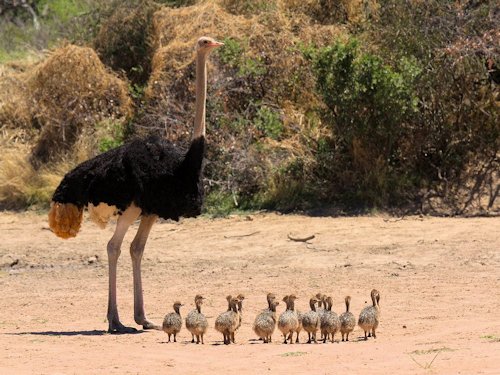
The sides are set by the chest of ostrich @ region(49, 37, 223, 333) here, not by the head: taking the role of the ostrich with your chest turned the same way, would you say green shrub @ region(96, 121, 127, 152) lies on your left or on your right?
on your left

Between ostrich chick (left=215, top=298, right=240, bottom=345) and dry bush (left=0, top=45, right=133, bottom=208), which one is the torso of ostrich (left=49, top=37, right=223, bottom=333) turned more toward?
the ostrich chick

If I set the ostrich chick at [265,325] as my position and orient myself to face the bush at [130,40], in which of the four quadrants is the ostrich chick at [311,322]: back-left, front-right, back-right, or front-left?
back-right

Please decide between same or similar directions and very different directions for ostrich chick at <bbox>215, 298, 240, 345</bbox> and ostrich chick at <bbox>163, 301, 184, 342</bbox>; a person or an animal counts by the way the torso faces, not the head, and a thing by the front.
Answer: same or similar directions

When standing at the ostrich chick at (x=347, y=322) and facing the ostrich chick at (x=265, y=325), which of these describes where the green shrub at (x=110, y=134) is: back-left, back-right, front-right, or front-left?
front-right

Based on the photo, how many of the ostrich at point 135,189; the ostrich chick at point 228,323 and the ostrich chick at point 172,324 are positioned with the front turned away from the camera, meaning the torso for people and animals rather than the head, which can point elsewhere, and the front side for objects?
0

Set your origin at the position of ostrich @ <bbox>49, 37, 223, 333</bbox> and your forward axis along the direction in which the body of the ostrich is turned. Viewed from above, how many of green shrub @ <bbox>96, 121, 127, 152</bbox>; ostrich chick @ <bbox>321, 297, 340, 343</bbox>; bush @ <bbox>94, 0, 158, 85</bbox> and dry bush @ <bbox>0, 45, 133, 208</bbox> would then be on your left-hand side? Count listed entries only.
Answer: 3

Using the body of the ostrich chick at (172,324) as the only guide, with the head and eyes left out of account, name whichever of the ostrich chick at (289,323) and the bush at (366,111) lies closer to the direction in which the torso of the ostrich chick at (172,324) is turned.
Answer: the ostrich chick

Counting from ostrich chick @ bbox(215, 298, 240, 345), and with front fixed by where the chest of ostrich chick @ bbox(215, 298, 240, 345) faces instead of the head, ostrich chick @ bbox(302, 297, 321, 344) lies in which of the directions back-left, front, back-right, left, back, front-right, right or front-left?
front-left

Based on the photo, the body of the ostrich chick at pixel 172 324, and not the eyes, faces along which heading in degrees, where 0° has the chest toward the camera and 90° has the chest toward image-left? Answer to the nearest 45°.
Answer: approximately 315°

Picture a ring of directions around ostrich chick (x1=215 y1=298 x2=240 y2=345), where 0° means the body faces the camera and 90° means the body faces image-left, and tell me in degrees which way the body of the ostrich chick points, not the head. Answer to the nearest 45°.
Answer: approximately 315°

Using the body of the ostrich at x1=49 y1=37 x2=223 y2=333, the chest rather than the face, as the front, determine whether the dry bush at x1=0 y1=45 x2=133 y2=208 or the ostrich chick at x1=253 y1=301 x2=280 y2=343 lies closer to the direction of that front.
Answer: the ostrich chick

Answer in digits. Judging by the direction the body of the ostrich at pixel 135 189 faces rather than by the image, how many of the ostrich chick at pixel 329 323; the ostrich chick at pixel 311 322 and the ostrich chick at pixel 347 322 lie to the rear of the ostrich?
0

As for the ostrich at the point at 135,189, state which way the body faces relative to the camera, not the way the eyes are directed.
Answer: to the viewer's right
